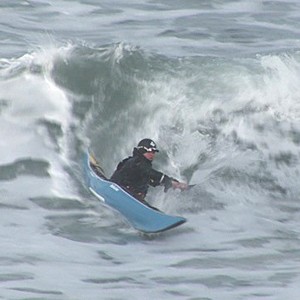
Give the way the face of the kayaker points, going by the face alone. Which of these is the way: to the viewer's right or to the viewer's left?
to the viewer's right

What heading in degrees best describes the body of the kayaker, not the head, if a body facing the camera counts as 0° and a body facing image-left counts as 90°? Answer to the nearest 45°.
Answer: approximately 270°
